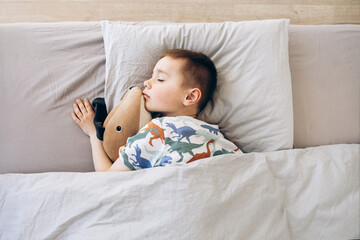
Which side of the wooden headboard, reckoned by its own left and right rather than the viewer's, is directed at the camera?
front

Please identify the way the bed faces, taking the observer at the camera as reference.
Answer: facing the viewer

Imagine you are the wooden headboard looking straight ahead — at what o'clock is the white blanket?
The white blanket is roughly at 12 o'clock from the wooden headboard.

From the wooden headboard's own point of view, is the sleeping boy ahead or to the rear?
ahead
